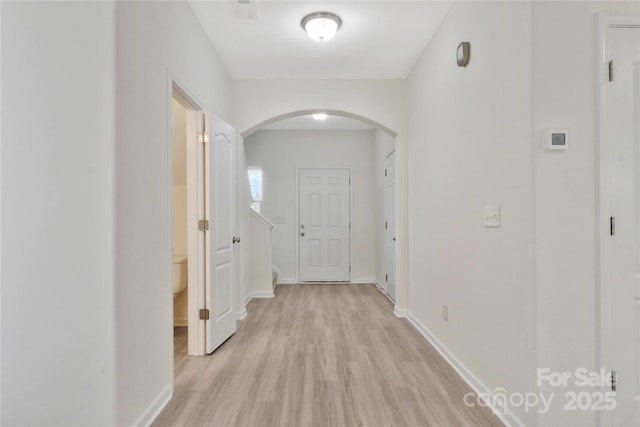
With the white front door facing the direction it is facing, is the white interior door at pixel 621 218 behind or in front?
in front

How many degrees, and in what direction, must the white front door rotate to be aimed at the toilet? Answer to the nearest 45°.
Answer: approximately 45° to its right

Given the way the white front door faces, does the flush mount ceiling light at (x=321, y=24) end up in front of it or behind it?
in front

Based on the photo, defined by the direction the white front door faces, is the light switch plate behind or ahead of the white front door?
ahead

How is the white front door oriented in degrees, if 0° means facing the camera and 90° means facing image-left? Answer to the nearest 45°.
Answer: approximately 0°

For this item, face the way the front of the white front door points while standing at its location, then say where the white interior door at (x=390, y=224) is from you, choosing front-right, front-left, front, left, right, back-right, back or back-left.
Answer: front-left

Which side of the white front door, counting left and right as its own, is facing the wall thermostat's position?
front

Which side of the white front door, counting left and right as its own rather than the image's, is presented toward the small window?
right
